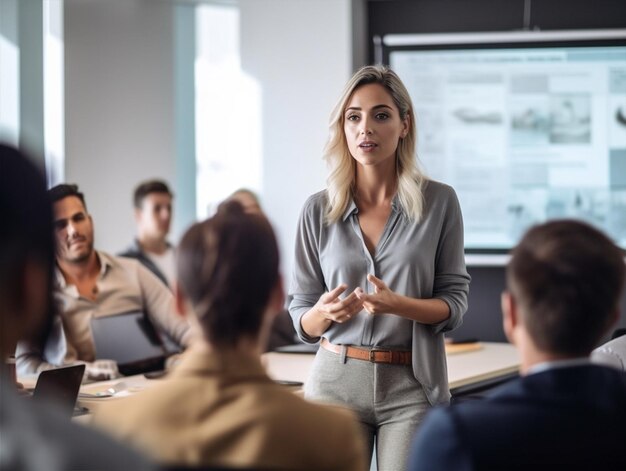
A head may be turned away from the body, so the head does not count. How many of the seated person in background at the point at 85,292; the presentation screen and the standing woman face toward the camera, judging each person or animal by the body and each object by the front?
3

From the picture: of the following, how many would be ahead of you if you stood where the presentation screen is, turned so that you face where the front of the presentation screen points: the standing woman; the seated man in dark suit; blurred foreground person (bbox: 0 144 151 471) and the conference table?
4

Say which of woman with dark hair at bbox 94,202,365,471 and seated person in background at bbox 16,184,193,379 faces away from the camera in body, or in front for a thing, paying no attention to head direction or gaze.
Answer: the woman with dark hair

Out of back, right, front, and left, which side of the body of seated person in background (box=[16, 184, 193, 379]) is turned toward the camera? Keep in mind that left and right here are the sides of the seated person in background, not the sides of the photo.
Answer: front

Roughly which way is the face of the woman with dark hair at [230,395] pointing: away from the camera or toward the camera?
away from the camera

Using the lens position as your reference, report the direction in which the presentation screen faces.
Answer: facing the viewer

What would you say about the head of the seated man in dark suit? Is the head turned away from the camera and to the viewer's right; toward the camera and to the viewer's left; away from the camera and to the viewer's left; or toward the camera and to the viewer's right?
away from the camera and to the viewer's left

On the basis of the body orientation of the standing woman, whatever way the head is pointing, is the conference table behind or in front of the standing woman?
behind

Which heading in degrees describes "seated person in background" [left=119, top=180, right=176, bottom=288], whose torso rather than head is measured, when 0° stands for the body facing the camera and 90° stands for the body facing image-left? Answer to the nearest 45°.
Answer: approximately 315°

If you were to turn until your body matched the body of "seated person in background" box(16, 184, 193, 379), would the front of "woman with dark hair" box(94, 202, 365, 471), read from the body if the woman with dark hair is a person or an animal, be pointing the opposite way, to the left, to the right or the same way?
the opposite way

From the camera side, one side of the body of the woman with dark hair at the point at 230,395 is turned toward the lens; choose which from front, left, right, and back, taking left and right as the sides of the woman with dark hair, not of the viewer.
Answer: back

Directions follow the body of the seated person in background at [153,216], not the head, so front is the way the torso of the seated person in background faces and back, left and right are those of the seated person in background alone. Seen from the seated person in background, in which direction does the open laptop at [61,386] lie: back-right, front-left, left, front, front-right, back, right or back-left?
front-right

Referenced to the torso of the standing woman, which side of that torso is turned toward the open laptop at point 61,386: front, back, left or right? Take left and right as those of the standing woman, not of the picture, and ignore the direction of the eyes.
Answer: right

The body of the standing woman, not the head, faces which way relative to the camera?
toward the camera

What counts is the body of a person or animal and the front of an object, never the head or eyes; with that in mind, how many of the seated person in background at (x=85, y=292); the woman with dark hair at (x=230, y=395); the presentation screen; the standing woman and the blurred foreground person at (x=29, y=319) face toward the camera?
3
